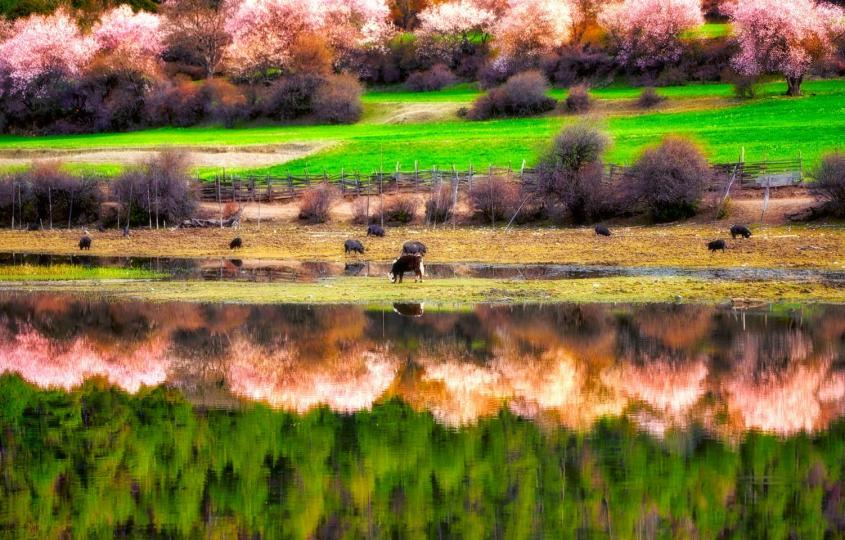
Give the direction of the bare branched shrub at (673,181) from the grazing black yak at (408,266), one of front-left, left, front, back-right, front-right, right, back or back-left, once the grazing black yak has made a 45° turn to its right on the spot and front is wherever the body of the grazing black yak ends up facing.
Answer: right

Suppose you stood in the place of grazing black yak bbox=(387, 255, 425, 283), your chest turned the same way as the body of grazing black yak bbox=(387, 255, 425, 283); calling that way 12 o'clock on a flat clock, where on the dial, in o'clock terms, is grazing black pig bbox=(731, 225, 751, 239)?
grazing black pig bbox=(731, 225, 751, 239) is roughly at 5 o'clock from grazing black yak bbox=(387, 255, 425, 283).

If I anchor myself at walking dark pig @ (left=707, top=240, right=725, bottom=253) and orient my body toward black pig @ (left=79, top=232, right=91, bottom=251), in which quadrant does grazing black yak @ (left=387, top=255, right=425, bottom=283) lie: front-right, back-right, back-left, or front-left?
front-left

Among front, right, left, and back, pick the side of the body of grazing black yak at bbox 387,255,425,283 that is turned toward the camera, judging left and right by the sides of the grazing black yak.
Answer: left

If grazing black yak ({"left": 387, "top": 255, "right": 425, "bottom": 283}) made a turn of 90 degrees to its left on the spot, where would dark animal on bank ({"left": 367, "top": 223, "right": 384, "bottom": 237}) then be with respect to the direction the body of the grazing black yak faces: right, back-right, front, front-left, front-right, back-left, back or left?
back
